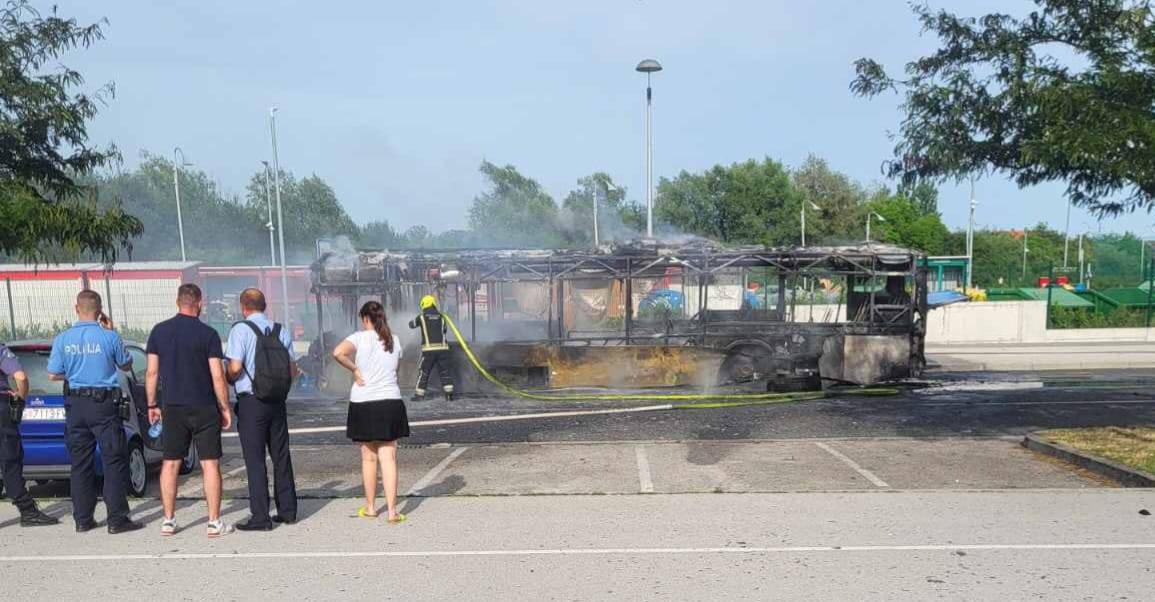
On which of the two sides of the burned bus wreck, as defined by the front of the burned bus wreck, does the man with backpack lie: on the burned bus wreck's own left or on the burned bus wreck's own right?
on the burned bus wreck's own left

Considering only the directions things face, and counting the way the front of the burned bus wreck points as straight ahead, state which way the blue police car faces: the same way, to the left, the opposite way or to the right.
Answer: to the right

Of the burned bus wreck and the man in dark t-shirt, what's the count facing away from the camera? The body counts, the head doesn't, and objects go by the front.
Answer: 1

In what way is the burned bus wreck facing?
to the viewer's left

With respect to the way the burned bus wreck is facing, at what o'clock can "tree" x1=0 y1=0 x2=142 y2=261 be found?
The tree is roughly at 11 o'clock from the burned bus wreck.

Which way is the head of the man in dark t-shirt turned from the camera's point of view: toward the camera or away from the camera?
away from the camera

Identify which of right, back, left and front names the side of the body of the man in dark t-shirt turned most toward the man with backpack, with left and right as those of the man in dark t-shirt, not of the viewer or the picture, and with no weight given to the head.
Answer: right

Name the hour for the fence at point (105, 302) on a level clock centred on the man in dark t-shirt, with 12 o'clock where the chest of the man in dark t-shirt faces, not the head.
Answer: The fence is roughly at 12 o'clock from the man in dark t-shirt.

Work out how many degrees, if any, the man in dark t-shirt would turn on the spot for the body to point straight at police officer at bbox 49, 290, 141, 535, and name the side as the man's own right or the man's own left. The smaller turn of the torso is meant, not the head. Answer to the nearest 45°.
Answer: approximately 45° to the man's own left

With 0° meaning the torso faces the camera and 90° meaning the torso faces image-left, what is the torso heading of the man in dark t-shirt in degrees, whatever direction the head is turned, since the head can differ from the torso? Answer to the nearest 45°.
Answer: approximately 180°

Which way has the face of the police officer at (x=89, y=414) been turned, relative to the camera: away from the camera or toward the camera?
away from the camera

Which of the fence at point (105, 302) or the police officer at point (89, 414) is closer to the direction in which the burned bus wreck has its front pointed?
the fence

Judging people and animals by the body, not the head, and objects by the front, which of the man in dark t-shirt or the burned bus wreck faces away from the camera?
the man in dark t-shirt
